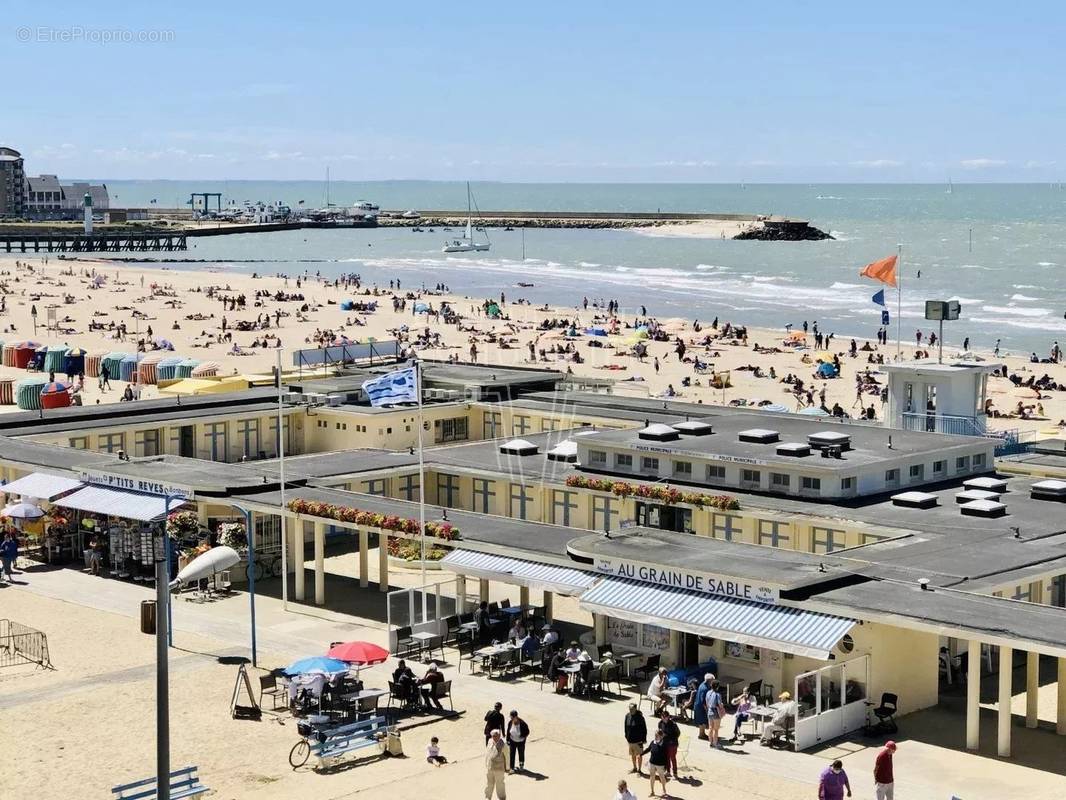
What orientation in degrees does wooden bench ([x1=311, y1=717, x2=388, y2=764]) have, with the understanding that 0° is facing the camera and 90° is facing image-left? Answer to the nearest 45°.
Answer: approximately 315°

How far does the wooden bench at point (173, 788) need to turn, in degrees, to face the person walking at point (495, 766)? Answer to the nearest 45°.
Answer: approximately 45° to its left

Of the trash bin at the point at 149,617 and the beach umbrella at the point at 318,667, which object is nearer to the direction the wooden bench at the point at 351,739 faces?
the trash bin

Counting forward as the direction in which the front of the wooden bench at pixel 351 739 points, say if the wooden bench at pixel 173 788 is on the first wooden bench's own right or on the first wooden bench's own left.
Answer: on the first wooden bench's own right

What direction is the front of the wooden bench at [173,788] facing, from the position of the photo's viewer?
facing the viewer and to the right of the viewer

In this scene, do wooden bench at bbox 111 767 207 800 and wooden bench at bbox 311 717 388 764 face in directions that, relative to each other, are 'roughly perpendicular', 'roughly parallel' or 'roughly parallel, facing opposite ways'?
roughly parallel

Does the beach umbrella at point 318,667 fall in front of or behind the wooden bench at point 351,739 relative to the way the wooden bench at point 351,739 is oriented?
behind

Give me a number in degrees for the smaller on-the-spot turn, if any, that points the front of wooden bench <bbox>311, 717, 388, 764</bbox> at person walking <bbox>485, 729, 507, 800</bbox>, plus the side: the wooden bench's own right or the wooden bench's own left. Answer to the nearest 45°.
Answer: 0° — it already faces them
